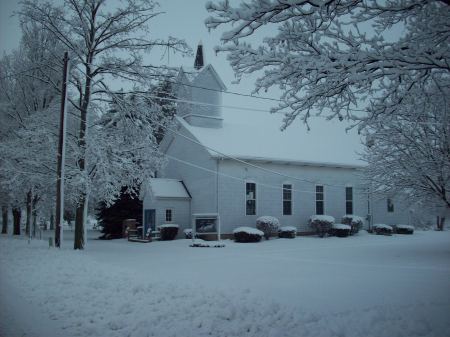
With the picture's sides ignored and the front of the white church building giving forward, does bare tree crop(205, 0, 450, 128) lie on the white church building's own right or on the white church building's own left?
on the white church building's own left

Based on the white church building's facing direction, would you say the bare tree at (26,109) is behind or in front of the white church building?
in front

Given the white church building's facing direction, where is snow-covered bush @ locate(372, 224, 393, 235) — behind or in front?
behind

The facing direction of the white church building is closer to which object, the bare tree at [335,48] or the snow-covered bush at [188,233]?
the snow-covered bush

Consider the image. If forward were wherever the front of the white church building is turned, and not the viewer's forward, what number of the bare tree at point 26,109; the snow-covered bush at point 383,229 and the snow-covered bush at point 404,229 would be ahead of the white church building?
1

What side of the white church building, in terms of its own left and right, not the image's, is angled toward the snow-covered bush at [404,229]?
back

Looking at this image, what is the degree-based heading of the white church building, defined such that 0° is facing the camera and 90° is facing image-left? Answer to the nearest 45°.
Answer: approximately 45°

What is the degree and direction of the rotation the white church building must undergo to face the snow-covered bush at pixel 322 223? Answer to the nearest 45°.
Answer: approximately 135° to its left
